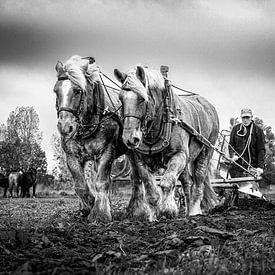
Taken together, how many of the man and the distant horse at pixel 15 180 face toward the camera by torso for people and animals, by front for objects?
1

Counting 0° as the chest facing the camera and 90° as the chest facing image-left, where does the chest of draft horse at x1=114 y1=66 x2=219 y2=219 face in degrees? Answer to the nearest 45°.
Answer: approximately 45°

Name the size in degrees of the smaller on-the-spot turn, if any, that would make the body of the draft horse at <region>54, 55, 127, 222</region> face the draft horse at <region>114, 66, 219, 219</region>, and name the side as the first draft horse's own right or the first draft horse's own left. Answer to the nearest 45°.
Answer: approximately 135° to the first draft horse's own left

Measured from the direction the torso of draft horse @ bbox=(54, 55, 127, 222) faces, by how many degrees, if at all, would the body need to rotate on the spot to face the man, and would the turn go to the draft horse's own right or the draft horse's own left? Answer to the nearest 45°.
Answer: approximately 180°

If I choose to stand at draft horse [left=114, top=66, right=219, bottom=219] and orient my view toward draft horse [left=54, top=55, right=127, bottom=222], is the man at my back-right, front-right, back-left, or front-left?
back-right

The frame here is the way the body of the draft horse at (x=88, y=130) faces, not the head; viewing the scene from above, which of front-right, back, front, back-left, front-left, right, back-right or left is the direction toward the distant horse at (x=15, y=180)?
back-right

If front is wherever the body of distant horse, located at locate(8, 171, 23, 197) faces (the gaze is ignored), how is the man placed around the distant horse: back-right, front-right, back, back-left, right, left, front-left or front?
back

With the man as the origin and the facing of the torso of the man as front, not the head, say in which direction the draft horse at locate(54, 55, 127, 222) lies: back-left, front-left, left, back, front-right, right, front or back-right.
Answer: front-right

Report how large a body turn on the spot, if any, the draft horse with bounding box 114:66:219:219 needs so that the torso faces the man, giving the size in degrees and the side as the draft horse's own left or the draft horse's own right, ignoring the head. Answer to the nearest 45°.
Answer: approximately 180°
